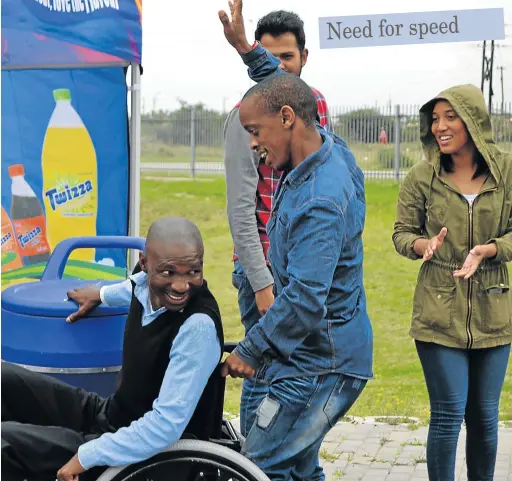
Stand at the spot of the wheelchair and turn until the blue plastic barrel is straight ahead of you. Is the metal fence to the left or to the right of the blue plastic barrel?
right

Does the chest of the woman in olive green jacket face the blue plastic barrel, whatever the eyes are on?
no

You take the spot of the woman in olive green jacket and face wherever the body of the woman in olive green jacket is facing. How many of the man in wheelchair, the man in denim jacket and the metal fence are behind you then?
1

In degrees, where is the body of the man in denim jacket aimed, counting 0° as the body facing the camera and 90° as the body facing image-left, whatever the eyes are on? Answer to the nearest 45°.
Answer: approximately 90°

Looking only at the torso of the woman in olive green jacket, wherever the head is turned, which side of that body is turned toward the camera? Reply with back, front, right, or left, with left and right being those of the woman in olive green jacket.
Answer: front

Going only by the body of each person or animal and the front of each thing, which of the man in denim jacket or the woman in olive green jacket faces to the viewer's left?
the man in denim jacket

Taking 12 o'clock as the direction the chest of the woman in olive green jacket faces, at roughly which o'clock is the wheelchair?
The wheelchair is roughly at 1 o'clock from the woman in olive green jacket.

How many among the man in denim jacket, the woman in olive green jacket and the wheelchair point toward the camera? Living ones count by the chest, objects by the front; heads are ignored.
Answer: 1

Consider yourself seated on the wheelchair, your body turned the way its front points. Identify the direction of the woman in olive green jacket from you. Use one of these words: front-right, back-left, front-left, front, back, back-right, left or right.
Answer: back-right

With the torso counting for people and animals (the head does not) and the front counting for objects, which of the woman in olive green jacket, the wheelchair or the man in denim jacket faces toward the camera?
the woman in olive green jacket

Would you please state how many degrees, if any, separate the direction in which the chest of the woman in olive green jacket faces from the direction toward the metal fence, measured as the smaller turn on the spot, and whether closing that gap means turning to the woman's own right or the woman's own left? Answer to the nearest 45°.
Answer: approximately 180°

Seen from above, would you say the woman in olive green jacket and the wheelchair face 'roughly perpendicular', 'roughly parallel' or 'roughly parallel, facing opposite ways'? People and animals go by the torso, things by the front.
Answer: roughly perpendicular

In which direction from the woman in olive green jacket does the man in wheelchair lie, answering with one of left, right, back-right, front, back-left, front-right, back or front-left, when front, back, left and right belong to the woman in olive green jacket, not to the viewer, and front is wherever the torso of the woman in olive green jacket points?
front-right

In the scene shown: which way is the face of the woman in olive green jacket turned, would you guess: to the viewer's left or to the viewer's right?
to the viewer's left

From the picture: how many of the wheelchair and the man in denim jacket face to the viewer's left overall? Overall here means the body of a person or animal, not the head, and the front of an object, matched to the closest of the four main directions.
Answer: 2

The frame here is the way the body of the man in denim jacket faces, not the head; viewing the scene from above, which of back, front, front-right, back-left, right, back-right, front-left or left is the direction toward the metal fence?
right

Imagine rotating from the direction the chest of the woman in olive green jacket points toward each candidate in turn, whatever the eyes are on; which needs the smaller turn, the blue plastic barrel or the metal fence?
the blue plastic barrel

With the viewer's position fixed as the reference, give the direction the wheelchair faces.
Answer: facing to the left of the viewer
